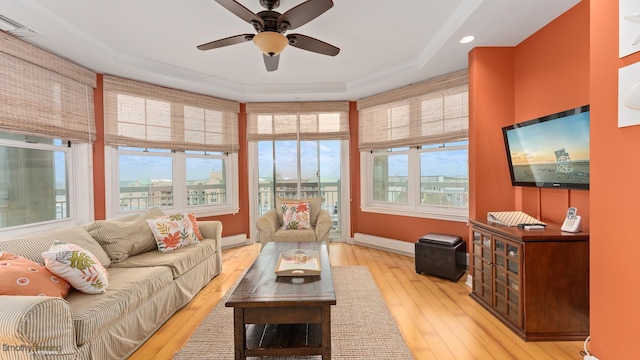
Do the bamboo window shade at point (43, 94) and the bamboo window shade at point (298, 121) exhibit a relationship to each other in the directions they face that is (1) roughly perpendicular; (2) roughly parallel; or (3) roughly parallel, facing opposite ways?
roughly perpendicular

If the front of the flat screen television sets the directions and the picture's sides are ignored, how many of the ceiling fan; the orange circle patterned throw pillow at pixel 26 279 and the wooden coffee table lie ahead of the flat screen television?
3

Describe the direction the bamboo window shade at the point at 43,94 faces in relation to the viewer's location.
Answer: facing the viewer and to the right of the viewer

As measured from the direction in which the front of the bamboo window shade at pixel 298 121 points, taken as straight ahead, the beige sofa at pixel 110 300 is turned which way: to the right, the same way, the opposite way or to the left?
to the left

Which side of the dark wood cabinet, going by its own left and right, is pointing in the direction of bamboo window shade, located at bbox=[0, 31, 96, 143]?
front

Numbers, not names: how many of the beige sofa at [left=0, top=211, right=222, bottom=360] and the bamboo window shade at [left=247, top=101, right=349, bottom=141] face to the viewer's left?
0

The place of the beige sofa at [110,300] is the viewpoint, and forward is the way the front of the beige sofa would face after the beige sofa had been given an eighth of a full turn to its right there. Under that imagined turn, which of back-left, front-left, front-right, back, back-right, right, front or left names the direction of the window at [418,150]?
left

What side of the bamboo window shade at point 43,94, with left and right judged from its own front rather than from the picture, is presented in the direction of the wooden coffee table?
front

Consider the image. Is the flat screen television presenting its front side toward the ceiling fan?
yes

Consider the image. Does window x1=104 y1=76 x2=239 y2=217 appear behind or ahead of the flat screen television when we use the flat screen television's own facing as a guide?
ahead

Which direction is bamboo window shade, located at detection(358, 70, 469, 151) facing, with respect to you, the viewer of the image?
facing the viewer and to the left of the viewer
